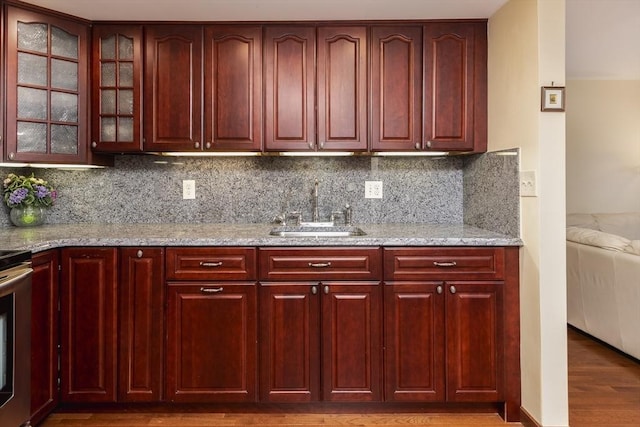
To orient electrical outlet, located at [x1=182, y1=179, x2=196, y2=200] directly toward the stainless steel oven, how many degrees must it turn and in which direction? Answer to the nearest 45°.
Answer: approximately 45° to its right

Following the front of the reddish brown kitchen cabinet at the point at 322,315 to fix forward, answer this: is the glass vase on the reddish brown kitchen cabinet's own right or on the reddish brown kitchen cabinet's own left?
on the reddish brown kitchen cabinet's own right
